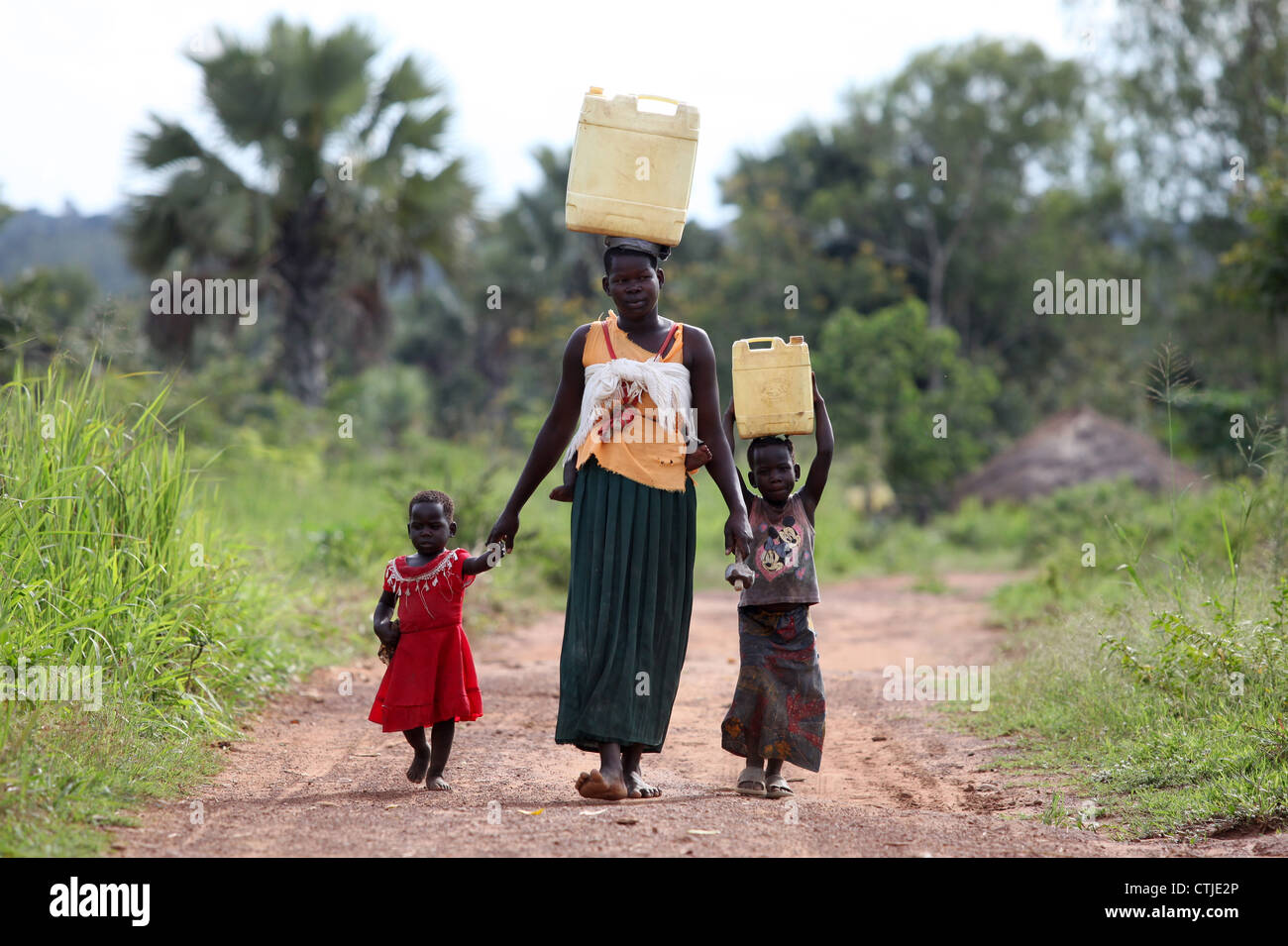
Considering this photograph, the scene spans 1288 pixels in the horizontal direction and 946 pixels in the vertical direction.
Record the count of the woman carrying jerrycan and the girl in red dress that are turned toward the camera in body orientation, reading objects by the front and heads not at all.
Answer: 2

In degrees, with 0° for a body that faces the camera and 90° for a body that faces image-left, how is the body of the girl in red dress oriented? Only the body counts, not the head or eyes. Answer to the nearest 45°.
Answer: approximately 0°

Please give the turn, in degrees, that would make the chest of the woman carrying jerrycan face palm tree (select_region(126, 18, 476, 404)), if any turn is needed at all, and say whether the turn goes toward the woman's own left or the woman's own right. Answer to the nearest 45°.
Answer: approximately 180°

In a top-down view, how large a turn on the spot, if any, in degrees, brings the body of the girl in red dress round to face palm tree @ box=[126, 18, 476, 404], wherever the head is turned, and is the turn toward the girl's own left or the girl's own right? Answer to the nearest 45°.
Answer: approximately 180°

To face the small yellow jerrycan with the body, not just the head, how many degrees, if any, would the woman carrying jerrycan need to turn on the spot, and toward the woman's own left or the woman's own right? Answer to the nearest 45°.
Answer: approximately 135° to the woman's own left

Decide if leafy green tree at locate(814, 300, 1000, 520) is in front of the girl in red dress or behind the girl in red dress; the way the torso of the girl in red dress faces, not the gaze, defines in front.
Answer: behind

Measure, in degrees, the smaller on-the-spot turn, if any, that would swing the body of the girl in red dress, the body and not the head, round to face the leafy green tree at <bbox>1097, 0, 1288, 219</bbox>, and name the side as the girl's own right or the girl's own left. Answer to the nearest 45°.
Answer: approximately 135° to the girl's own left

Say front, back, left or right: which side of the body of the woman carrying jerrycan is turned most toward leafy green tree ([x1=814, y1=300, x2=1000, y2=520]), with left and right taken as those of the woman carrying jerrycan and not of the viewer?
back
